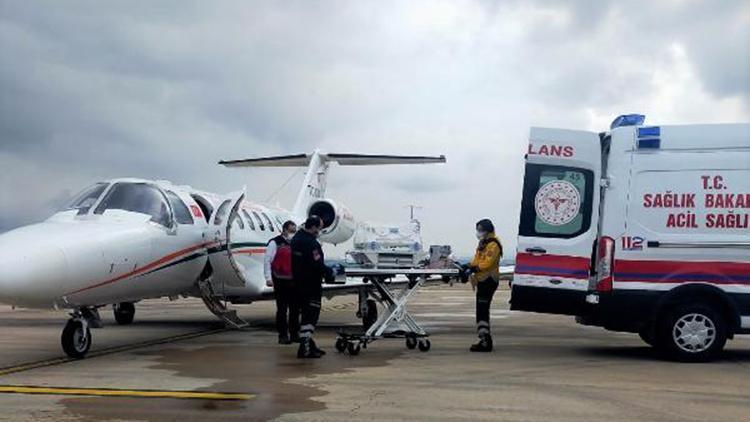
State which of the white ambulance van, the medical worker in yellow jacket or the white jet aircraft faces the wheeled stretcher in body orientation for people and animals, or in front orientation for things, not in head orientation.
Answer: the medical worker in yellow jacket

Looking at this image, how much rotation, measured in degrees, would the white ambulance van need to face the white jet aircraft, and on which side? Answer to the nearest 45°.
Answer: approximately 180°

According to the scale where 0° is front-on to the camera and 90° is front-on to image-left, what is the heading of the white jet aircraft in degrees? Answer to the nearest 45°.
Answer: approximately 45°

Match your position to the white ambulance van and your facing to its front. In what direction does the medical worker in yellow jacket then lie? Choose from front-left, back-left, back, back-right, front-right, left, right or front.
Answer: back

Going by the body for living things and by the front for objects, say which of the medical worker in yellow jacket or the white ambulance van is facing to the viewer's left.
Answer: the medical worker in yellow jacket

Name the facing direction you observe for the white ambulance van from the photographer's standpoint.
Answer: facing to the right of the viewer

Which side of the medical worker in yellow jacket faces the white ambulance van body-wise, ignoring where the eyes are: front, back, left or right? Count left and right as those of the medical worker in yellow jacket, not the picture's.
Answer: back

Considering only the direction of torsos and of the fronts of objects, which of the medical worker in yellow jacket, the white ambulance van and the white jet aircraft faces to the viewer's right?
the white ambulance van

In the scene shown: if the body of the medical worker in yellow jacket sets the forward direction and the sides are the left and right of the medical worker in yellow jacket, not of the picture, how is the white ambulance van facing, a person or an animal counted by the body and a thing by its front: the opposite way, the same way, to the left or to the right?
the opposite way

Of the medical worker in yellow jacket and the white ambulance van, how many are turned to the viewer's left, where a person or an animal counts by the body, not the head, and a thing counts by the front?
1

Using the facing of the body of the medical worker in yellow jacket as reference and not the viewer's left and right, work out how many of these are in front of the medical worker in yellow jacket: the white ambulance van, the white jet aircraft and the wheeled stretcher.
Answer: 2

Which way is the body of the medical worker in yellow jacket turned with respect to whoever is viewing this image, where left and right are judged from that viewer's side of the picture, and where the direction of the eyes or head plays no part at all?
facing to the left of the viewer
